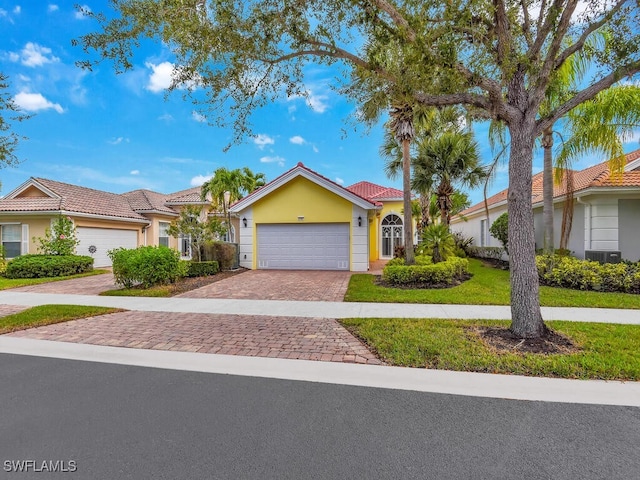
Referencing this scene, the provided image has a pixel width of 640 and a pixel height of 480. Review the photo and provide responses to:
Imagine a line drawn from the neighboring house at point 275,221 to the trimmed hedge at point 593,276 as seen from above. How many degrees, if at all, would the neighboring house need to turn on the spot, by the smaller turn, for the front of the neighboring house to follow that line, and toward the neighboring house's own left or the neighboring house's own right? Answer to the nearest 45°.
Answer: approximately 45° to the neighboring house's own left

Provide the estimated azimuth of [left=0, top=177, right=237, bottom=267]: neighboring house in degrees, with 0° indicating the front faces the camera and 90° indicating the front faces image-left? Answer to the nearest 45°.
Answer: approximately 315°

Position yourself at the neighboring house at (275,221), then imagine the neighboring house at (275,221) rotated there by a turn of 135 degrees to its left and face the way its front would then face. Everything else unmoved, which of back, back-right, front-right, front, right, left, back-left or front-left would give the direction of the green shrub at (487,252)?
front-right

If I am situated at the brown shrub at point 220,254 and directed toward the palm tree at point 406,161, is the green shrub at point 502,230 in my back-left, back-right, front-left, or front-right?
front-left

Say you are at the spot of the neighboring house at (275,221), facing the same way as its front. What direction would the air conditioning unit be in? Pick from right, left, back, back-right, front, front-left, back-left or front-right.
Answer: front-left

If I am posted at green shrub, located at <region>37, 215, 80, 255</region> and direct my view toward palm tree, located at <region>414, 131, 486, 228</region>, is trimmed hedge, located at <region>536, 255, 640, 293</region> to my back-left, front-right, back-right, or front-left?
front-right

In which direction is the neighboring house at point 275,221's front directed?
toward the camera

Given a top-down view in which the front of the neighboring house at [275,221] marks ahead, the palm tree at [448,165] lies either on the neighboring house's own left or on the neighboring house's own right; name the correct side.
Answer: on the neighboring house's own left

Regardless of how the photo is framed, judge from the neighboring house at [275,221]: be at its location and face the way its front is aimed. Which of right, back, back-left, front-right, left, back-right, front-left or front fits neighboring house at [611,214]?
front-left
